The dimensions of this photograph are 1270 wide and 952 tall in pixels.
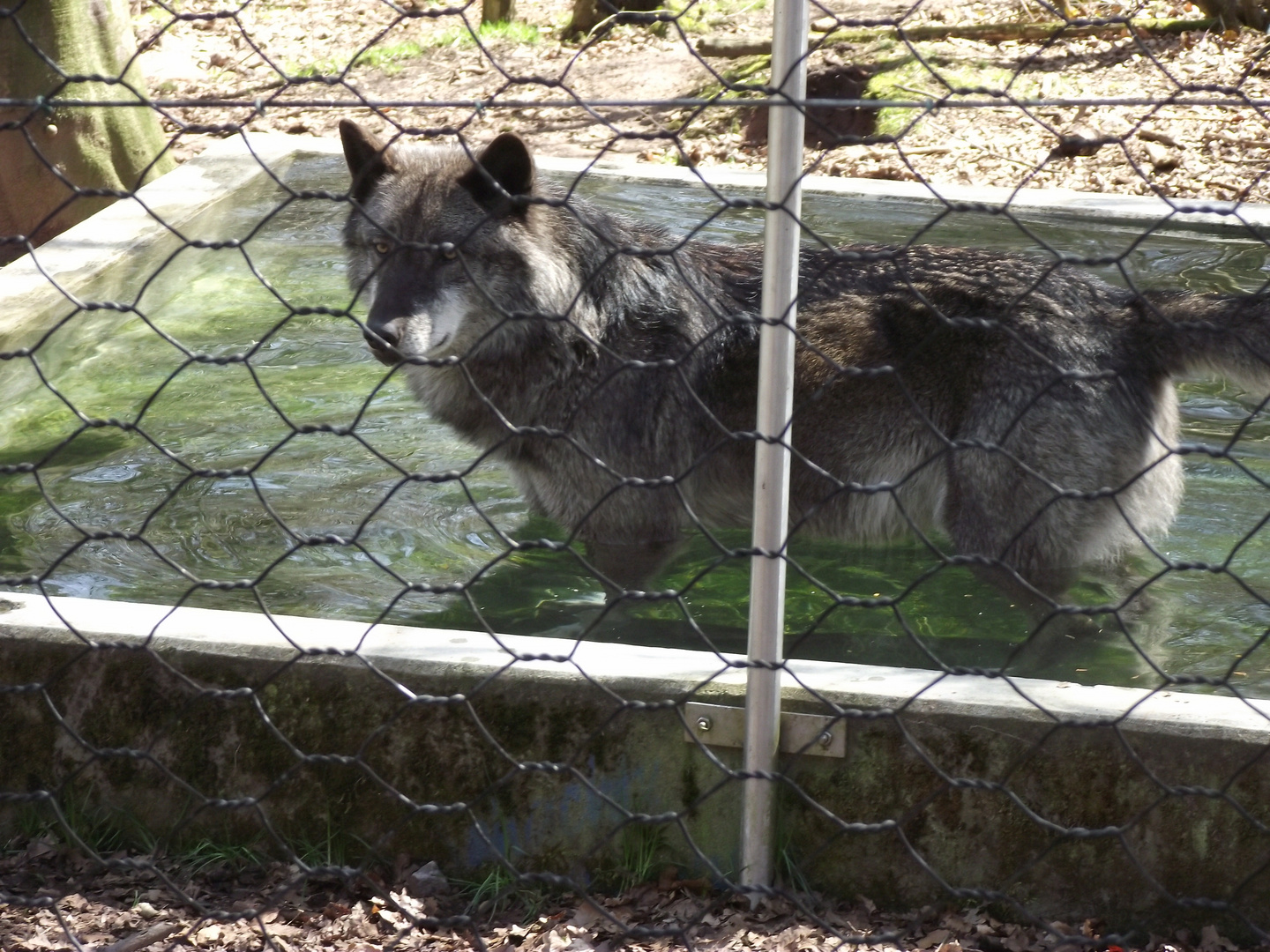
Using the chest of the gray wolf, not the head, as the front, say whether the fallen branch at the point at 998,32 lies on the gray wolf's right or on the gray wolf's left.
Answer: on the gray wolf's right

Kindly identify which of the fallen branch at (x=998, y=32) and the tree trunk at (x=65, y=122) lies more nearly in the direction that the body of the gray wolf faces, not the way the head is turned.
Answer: the tree trunk

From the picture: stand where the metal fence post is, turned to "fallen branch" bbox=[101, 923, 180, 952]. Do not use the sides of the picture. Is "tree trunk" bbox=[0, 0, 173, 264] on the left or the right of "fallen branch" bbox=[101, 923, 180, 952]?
right

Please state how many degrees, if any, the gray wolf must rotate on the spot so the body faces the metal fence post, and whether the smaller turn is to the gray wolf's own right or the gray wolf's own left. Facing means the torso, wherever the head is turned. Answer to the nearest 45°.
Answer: approximately 90° to the gray wolf's own left

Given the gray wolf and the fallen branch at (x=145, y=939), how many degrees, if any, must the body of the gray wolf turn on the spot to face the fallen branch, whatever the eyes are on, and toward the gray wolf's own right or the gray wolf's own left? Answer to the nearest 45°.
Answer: approximately 45° to the gray wolf's own left

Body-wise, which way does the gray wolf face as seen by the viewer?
to the viewer's left

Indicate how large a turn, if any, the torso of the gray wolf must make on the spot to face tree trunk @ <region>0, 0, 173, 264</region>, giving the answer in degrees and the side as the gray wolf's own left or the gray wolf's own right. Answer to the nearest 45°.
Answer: approximately 45° to the gray wolf's own right
